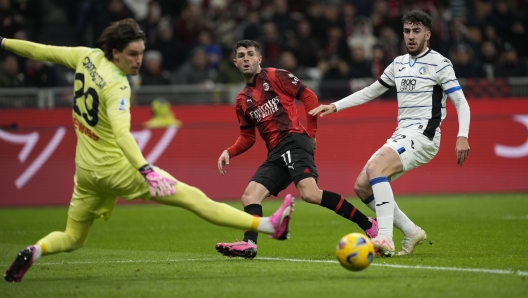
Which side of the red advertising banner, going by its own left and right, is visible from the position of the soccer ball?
front

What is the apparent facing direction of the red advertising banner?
toward the camera

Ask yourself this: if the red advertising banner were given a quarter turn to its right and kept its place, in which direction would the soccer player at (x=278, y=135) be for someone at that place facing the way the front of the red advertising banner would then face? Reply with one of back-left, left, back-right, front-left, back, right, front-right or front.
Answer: left

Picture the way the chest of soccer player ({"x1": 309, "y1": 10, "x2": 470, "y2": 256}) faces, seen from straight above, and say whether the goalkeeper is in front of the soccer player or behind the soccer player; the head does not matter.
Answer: in front

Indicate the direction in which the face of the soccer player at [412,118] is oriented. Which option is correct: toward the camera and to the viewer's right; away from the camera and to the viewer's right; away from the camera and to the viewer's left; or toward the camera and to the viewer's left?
toward the camera and to the viewer's left

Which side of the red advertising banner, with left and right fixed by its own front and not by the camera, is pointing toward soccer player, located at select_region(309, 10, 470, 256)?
front

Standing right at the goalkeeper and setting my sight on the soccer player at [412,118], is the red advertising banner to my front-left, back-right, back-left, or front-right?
front-left

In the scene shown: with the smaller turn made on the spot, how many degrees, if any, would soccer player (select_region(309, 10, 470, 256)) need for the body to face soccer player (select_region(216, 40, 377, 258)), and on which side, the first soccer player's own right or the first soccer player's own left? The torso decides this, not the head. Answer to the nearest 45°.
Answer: approximately 45° to the first soccer player's own right

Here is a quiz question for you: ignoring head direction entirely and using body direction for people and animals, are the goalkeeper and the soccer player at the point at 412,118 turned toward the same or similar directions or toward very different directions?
very different directions

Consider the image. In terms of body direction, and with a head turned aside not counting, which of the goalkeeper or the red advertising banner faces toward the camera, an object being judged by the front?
the red advertising banner

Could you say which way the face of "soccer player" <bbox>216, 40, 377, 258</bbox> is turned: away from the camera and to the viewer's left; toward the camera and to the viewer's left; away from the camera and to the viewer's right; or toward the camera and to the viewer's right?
toward the camera and to the viewer's right

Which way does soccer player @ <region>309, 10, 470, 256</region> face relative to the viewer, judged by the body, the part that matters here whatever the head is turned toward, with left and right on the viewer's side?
facing the viewer and to the left of the viewer
